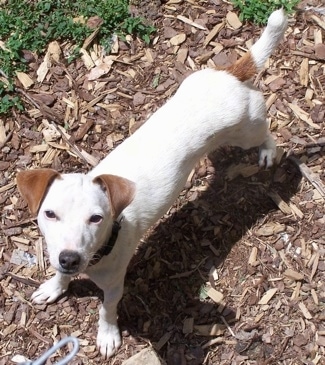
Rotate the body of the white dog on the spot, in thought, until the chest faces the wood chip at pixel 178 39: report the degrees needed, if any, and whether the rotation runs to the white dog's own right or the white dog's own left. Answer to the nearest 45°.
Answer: approximately 135° to the white dog's own right

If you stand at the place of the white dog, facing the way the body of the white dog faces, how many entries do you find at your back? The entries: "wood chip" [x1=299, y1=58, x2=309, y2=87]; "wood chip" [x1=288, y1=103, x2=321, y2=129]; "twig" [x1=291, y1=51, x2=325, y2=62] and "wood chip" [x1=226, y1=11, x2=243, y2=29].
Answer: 4

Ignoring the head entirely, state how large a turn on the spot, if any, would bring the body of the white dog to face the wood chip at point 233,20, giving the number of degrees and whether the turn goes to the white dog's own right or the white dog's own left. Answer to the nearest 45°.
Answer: approximately 180°

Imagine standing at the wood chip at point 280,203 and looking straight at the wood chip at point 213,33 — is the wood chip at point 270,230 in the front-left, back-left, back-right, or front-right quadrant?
back-left

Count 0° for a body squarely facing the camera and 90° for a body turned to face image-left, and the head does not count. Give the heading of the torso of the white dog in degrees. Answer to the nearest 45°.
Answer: approximately 45°

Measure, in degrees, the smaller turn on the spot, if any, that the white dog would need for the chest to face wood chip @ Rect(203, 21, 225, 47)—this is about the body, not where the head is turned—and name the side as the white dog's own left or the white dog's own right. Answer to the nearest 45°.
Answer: approximately 180°

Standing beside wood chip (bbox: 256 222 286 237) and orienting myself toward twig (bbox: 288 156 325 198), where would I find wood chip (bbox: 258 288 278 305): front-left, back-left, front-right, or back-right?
back-right

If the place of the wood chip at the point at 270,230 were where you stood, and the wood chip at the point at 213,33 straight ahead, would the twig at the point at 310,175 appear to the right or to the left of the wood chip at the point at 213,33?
right
